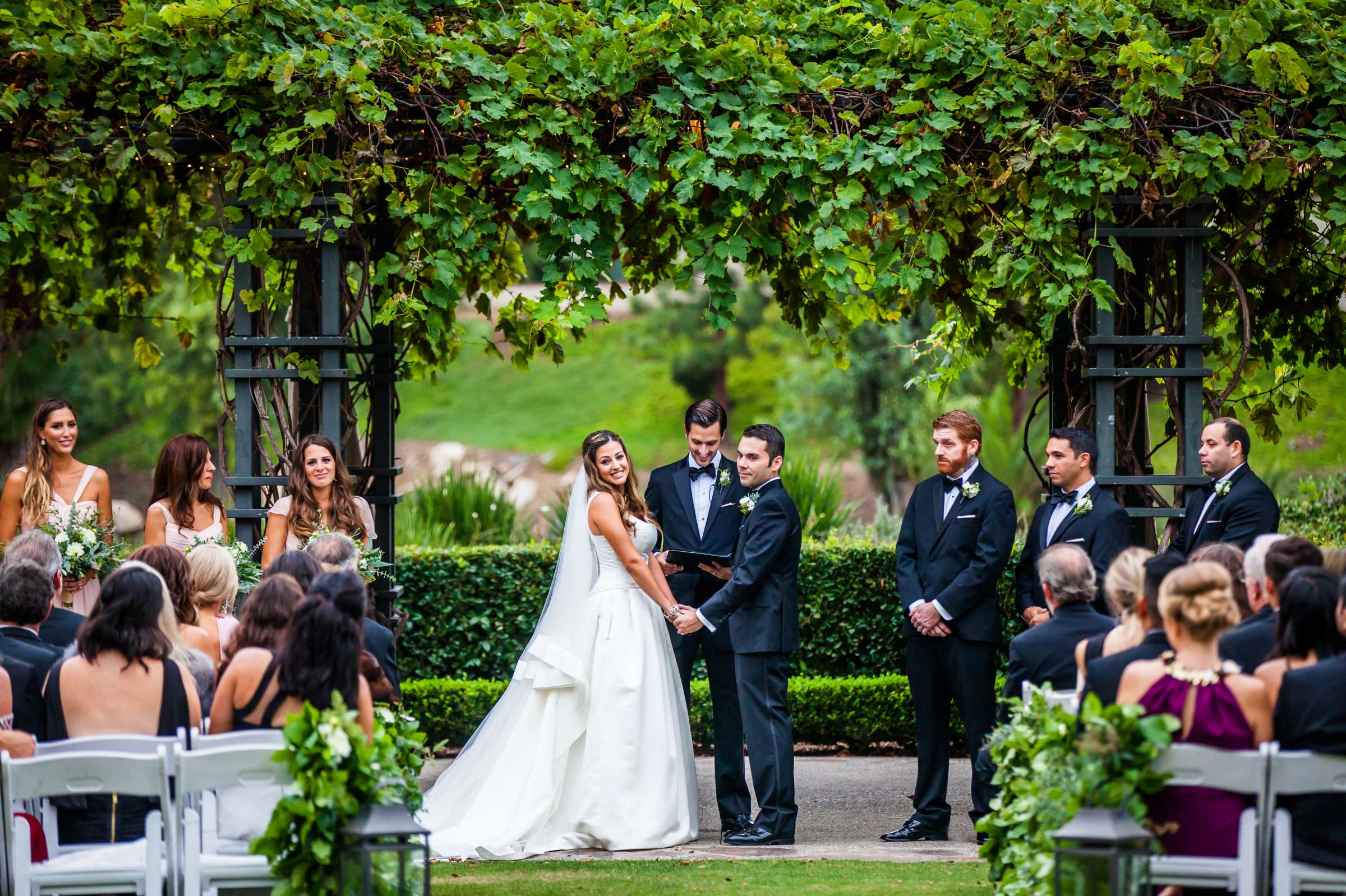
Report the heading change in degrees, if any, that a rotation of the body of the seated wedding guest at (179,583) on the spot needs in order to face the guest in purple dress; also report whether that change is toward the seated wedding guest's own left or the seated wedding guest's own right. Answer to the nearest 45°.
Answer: approximately 135° to the seated wedding guest's own right

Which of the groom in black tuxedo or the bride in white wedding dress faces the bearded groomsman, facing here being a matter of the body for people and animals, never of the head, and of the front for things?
the bride in white wedding dress

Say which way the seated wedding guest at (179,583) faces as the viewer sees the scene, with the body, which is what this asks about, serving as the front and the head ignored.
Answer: away from the camera

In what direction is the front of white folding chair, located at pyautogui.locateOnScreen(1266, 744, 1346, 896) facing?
away from the camera

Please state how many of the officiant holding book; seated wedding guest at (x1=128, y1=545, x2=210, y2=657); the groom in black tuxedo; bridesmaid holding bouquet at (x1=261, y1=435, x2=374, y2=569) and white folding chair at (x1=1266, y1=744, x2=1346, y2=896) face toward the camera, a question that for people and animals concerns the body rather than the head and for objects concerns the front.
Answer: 2

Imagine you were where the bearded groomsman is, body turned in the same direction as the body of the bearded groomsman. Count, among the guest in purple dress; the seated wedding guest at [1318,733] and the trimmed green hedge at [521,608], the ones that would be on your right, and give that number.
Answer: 1

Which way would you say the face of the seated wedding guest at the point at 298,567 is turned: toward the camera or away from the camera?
away from the camera

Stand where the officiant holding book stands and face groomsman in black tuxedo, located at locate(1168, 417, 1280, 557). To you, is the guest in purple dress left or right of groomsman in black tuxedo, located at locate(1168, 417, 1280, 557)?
right

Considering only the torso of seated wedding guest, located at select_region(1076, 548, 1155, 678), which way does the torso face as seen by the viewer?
away from the camera

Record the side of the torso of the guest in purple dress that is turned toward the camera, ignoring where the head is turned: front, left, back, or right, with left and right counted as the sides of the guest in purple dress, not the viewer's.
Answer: back

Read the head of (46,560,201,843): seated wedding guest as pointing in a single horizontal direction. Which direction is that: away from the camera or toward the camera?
away from the camera

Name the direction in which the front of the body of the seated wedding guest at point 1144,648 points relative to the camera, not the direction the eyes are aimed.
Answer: away from the camera

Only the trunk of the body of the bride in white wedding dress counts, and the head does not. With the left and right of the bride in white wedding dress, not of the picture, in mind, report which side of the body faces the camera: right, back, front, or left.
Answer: right

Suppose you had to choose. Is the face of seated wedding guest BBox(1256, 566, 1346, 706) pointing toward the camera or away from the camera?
away from the camera

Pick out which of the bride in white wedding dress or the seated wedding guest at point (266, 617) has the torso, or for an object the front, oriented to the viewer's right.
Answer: the bride in white wedding dress

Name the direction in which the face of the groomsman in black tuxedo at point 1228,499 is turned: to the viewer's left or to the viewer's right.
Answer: to the viewer's left

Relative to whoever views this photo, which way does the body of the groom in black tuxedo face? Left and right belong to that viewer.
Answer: facing to the left of the viewer

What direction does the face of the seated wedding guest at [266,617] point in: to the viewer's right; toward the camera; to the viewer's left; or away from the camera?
away from the camera

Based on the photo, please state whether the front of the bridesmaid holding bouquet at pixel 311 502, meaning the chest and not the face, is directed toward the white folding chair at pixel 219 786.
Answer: yes
